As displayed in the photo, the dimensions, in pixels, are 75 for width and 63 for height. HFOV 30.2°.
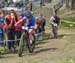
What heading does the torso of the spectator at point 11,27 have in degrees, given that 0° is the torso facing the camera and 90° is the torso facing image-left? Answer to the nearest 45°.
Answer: approximately 315°

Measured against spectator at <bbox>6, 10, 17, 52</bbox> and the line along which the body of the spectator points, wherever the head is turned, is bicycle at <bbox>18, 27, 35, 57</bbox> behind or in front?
in front
